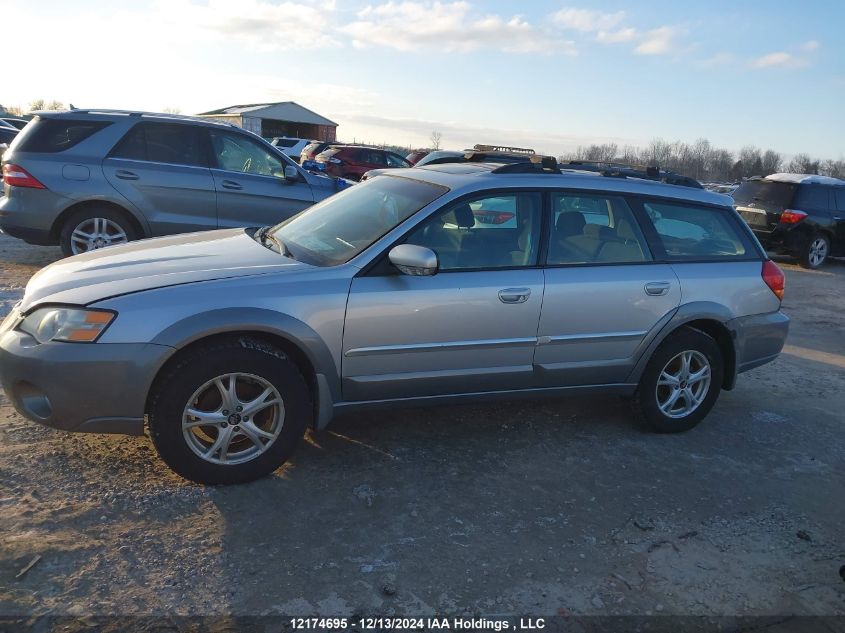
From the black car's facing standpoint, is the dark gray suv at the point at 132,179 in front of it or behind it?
behind

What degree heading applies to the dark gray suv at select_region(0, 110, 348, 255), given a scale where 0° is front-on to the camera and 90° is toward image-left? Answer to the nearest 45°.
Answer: approximately 270°

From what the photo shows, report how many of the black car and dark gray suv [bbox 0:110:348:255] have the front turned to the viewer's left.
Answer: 0

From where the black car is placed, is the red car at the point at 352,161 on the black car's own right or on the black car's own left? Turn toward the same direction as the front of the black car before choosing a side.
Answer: on the black car's own left

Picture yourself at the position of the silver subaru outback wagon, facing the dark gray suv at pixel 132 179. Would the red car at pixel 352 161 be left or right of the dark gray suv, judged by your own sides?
right

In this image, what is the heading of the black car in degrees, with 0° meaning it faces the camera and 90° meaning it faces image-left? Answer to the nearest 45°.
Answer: approximately 225°

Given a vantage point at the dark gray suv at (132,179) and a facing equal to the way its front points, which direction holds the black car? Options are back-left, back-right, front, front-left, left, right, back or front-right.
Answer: front

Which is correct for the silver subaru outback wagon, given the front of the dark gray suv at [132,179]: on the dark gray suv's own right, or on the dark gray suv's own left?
on the dark gray suv's own right

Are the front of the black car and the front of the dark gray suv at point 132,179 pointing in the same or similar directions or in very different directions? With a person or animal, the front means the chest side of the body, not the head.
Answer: same or similar directions
